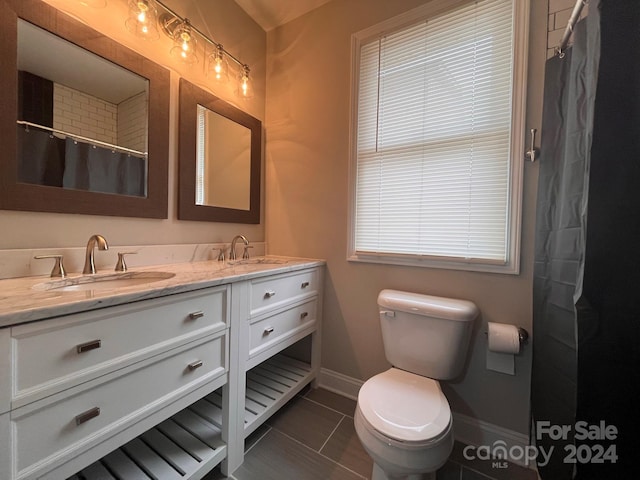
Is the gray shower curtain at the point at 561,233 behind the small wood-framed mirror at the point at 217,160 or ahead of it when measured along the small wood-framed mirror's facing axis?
ahead

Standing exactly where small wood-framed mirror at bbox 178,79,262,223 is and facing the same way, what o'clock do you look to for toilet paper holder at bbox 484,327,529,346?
The toilet paper holder is roughly at 12 o'clock from the small wood-framed mirror.

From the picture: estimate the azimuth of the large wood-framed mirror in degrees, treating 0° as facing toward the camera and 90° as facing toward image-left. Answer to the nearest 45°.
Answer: approximately 315°

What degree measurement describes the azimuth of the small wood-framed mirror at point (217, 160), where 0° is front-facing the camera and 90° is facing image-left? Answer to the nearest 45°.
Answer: approximately 315°

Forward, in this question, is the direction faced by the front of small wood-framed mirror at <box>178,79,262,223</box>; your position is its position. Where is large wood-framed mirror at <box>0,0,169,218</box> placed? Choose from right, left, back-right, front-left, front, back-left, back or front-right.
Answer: right

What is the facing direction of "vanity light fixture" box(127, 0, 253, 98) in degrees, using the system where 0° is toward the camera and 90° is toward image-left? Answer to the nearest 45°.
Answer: approximately 315°

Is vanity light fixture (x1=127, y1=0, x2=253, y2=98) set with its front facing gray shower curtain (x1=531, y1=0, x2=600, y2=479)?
yes

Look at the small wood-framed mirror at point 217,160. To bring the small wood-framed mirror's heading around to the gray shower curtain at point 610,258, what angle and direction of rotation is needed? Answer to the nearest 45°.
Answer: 0° — it already faces it

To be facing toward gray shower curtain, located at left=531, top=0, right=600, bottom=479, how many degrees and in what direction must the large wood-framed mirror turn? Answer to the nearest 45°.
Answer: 0° — it already faces it
